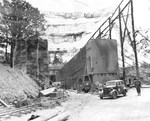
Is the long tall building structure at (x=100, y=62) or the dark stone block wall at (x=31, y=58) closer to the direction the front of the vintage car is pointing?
the dark stone block wall

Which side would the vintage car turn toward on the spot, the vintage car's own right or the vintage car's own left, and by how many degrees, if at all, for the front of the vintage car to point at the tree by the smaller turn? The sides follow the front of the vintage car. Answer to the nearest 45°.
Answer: approximately 45° to the vintage car's own right
